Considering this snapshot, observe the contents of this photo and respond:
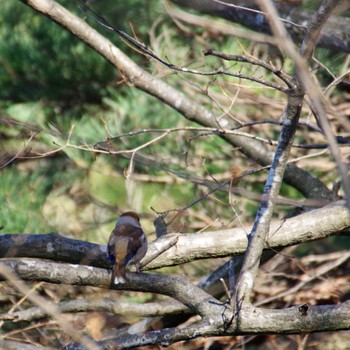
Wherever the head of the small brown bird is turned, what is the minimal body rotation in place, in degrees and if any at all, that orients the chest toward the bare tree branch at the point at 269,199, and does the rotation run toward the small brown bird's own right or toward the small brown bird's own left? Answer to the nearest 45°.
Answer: approximately 90° to the small brown bird's own right

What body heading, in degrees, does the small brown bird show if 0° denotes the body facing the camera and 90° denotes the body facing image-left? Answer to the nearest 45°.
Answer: approximately 225°
